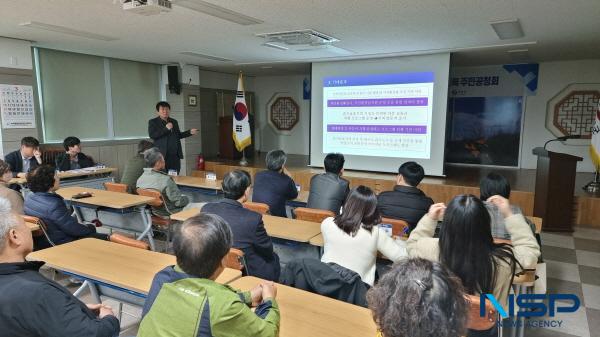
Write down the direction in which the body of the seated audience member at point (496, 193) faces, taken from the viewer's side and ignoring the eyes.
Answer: away from the camera

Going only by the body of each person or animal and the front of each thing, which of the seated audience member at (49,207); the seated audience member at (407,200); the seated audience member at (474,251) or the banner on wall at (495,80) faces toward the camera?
the banner on wall

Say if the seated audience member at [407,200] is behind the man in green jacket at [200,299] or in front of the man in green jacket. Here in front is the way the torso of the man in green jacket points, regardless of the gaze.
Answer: in front

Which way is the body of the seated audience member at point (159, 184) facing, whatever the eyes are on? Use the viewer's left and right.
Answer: facing away from the viewer and to the right of the viewer

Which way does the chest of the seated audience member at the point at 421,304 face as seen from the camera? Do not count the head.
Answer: away from the camera

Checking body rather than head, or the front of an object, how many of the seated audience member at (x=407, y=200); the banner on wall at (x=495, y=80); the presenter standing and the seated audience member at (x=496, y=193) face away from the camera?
2

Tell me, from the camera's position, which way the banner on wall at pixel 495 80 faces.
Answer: facing the viewer

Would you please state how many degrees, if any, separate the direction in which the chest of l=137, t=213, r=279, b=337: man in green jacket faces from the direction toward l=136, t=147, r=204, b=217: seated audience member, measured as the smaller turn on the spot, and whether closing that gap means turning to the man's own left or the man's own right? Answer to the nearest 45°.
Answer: approximately 45° to the man's own left

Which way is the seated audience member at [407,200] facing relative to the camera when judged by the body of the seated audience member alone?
away from the camera

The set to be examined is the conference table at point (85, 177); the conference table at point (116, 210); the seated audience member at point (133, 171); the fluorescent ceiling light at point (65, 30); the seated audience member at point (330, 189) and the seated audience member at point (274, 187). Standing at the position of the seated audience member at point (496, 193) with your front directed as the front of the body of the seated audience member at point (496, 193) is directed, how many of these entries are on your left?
6

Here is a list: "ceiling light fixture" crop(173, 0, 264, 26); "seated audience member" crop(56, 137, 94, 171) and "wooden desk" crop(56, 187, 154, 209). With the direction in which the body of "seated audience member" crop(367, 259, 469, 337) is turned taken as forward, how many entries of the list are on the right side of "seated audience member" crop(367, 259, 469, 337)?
0

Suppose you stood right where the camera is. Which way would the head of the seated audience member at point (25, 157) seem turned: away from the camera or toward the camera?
toward the camera

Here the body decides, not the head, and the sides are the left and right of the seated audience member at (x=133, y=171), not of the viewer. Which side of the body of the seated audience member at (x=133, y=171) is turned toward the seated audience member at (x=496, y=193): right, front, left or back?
right

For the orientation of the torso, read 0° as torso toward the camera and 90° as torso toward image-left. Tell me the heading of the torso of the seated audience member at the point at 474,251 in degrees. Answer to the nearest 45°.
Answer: approximately 180°

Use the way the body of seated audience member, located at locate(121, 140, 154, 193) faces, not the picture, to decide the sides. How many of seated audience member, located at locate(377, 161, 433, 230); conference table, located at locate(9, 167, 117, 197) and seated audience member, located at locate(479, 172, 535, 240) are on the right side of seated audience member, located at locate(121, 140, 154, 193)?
2

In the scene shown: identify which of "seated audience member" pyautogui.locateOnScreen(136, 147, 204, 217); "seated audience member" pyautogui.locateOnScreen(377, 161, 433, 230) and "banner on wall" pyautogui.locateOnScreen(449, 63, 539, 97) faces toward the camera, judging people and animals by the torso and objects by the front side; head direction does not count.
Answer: the banner on wall

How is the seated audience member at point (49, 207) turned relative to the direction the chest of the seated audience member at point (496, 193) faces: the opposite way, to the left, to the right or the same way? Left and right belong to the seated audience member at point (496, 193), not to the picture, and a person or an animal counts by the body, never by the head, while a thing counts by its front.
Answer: the same way

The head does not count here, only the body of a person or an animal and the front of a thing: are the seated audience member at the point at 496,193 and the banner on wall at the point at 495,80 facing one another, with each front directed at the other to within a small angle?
yes

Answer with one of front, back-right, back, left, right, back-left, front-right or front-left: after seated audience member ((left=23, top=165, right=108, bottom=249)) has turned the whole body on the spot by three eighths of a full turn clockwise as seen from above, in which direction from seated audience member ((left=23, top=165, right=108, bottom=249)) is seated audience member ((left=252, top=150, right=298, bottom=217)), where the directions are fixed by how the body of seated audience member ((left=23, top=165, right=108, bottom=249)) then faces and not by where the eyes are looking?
left
